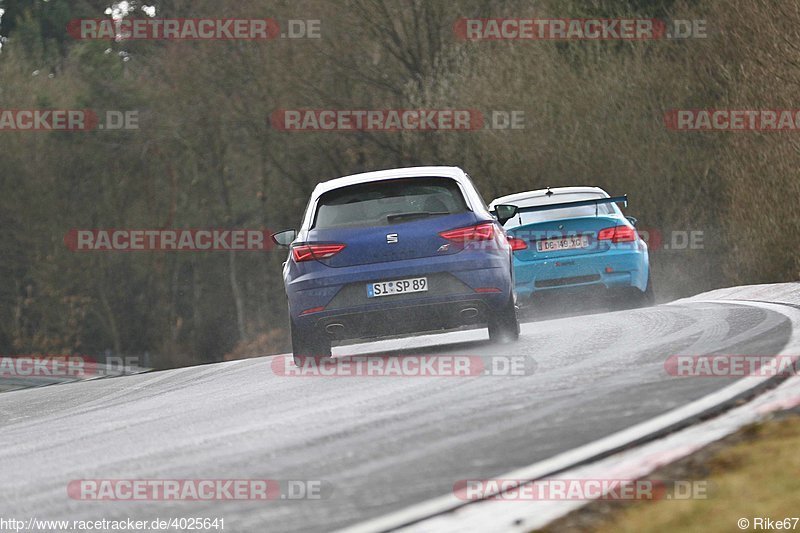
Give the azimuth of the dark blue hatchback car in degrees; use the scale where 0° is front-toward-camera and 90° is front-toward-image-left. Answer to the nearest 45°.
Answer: approximately 180°

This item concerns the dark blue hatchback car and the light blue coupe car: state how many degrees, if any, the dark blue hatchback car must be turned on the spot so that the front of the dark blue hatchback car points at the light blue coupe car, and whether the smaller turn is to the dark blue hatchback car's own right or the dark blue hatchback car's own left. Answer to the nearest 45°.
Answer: approximately 45° to the dark blue hatchback car's own right
